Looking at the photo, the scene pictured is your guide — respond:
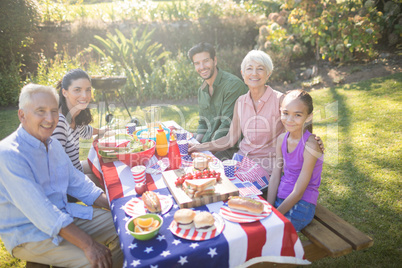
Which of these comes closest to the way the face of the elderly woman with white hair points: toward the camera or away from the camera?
toward the camera

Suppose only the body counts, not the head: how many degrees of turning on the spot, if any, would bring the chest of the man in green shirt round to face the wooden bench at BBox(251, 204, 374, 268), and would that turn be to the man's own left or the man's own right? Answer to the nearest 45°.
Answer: approximately 45° to the man's own left

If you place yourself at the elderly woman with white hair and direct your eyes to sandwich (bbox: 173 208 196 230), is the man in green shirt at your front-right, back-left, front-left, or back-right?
back-right

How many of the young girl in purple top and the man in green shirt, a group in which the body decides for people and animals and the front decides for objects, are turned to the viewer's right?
0

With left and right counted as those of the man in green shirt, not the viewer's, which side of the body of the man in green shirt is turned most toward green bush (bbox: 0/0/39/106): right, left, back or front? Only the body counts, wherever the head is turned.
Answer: right

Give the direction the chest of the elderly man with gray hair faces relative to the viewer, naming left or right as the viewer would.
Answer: facing the viewer and to the right of the viewer

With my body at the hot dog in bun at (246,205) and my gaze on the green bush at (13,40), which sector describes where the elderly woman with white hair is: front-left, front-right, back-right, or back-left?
front-right

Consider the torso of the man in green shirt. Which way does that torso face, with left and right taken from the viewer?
facing the viewer and to the left of the viewer

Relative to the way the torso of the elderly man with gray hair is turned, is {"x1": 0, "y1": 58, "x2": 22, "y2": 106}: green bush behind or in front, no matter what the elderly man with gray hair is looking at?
behind

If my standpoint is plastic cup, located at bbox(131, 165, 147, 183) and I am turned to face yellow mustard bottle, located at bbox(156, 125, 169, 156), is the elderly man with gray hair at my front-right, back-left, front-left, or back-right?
back-left

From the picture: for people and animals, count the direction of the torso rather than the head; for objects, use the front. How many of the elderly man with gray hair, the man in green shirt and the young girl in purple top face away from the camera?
0

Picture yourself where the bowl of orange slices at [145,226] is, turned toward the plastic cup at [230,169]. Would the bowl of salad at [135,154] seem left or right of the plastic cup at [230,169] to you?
left

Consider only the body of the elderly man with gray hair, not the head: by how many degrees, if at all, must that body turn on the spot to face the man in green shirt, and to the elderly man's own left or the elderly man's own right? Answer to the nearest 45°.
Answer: approximately 90° to the elderly man's own left

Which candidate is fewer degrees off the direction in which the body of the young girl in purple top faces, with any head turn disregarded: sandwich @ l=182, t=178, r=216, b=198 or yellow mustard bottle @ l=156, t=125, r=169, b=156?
the sandwich

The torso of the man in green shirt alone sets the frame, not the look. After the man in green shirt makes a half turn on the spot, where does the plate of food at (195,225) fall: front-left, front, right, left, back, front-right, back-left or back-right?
back-right

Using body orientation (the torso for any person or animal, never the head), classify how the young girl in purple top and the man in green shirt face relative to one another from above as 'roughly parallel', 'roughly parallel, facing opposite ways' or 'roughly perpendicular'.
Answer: roughly parallel
